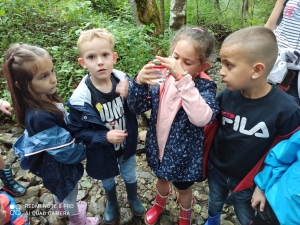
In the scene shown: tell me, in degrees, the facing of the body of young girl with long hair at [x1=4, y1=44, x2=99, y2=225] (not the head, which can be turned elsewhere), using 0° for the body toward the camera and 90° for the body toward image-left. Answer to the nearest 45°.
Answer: approximately 270°

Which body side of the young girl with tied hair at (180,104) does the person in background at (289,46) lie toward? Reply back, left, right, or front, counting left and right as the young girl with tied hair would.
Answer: back

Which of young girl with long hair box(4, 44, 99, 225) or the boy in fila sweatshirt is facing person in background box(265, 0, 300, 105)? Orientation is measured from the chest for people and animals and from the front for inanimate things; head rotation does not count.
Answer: the young girl with long hair

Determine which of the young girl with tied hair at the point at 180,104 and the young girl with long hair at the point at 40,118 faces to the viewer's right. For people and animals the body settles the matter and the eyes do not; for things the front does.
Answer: the young girl with long hair at the point at 40,118

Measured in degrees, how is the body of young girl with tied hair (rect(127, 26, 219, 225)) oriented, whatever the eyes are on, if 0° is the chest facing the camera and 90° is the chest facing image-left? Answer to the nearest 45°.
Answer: approximately 45°

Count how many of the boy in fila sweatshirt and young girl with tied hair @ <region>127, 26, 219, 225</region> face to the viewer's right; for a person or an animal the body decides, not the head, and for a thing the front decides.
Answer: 0

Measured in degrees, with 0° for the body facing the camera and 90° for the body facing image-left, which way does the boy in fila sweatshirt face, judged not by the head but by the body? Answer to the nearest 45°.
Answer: approximately 45°

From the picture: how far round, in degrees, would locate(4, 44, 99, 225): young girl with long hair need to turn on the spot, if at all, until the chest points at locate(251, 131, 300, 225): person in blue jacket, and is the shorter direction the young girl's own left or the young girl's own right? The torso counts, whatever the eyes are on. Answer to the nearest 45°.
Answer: approximately 45° to the young girl's own right
